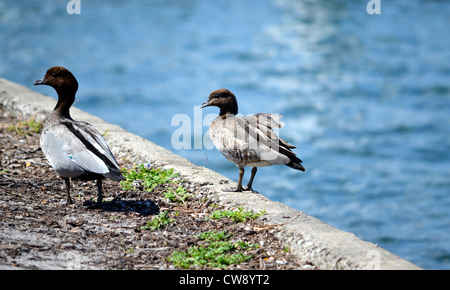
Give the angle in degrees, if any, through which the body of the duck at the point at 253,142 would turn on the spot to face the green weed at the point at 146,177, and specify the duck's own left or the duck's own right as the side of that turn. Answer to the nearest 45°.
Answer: approximately 45° to the duck's own right

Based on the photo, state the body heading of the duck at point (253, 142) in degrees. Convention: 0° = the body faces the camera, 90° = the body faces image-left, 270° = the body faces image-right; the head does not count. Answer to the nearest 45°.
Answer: approximately 90°

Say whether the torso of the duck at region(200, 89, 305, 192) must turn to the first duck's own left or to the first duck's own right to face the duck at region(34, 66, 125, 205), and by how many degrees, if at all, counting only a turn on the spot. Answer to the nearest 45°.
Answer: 0° — it already faces it

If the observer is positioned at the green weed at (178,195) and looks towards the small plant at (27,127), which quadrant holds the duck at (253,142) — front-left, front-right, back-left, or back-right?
back-right
